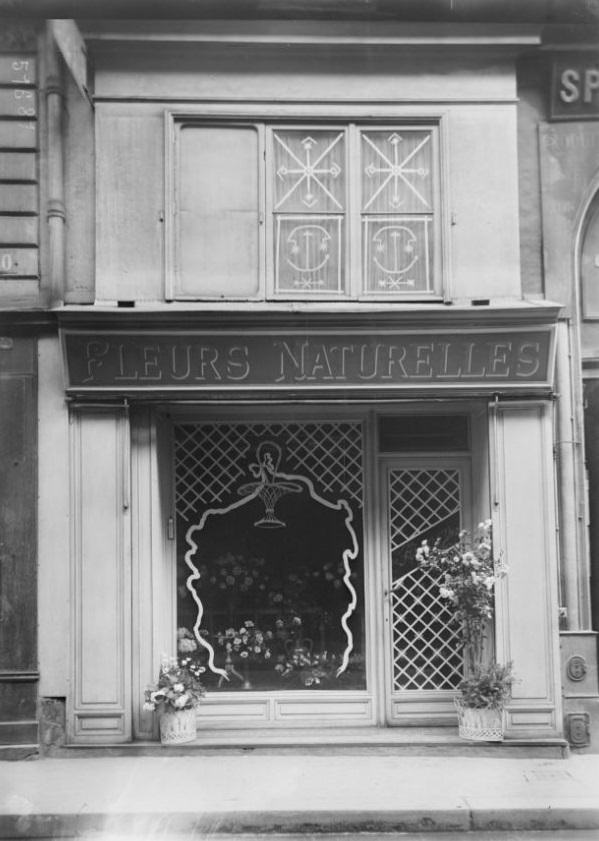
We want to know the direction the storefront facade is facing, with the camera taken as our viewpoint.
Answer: facing the viewer

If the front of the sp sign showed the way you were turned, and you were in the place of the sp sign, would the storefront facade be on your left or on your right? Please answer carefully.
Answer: on your right

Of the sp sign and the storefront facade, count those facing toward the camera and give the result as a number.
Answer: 2

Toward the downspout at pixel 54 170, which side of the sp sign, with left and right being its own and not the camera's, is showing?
right

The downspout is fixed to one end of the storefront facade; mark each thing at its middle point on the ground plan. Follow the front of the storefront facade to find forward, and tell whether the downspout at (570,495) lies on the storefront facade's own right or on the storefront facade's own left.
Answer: on the storefront facade's own left

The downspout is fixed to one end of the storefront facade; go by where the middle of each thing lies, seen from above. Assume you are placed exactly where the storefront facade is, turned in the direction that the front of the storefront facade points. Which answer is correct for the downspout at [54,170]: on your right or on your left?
on your right
